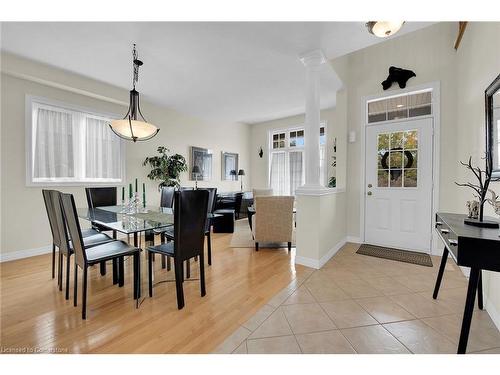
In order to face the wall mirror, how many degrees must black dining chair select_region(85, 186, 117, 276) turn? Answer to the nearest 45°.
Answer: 0° — it already faces it

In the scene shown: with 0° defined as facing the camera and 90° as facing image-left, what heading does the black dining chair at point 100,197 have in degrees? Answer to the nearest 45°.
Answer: approximately 315°

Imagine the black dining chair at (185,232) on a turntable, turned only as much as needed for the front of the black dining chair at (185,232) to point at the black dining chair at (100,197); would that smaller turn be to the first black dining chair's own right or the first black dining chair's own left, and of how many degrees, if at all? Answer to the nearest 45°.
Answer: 0° — it already faces it

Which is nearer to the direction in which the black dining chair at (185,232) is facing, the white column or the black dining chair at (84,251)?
the black dining chair

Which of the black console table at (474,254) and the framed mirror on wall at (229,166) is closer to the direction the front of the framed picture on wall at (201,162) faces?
the black console table

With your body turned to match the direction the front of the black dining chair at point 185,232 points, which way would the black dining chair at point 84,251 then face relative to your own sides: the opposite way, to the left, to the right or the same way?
to the right

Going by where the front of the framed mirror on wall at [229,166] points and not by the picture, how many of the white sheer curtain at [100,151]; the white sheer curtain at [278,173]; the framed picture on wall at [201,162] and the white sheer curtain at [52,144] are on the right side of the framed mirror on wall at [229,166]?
3

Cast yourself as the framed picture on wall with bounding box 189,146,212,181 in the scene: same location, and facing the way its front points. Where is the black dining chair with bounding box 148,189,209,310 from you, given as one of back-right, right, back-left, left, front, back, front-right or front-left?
front-right

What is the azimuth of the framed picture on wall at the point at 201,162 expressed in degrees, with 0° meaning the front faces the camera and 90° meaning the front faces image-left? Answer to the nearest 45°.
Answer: approximately 315°

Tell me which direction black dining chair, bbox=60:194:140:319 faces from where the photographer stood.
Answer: facing away from the viewer and to the right of the viewer

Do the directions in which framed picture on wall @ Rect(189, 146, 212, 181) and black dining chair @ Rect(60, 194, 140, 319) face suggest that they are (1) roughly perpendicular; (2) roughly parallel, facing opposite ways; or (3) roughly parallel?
roughly perpendicular
